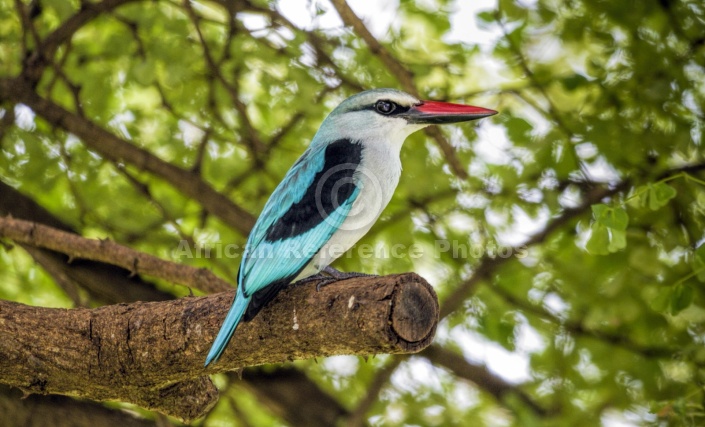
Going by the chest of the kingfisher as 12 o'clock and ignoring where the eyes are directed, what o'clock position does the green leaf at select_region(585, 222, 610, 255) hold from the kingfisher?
The green leaf is roughly at 1 o'clock from the kingfisher.

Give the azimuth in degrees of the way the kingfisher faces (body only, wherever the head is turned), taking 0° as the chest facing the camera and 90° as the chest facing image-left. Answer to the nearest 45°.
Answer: approximately 270°

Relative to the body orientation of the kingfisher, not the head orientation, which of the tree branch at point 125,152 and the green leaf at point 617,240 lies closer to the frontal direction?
the green leaf

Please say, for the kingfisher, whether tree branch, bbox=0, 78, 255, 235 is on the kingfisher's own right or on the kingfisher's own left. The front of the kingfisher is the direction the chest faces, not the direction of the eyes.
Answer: on the kingfisher's own left

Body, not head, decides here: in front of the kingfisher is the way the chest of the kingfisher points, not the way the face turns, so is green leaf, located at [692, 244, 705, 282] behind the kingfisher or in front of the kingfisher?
in front

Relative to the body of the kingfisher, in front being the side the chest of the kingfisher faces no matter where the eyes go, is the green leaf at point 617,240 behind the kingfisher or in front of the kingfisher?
in front

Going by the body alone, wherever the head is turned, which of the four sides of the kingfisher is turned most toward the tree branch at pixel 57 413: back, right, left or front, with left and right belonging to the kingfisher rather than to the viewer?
back

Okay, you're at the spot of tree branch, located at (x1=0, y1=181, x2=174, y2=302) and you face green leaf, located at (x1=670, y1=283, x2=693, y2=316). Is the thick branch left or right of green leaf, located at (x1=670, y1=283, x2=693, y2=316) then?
right

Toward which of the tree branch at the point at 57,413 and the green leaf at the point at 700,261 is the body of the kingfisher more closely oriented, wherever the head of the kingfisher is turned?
the green leaf
